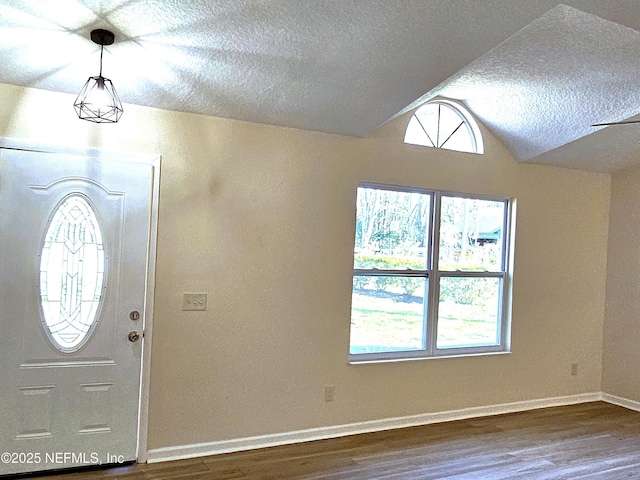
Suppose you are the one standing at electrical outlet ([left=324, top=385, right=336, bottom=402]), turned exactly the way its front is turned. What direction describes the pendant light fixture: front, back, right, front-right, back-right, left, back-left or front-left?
front-right

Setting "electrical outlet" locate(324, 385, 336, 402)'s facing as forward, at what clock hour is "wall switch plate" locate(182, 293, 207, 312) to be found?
The wall switch plate is roughly at 2 o'clock from the electrical outlet.

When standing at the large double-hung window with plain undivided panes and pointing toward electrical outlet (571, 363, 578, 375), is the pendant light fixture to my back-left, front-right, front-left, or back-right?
back-right

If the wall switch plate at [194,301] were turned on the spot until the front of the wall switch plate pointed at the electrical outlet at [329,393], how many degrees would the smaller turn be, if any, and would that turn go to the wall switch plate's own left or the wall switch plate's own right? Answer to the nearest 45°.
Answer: approximately 90° to the wall switch plate's own left

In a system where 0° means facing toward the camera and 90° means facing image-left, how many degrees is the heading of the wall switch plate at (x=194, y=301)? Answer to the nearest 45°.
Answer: approximately 0°

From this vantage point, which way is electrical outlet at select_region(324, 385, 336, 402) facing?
toward the camera

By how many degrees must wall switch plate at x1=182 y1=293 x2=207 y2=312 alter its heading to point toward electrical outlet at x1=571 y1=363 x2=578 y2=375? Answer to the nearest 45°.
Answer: approximately 90° to its left

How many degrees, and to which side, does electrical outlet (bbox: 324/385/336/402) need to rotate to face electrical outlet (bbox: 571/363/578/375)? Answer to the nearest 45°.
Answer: approximately 135° to its left

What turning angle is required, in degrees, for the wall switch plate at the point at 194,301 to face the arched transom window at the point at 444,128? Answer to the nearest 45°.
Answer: approximately 90° to its left

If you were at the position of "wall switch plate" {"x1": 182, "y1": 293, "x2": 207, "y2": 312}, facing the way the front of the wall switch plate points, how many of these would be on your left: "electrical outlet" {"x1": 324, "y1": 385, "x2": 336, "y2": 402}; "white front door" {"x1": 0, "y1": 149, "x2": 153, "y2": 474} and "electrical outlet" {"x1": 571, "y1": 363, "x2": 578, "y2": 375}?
2

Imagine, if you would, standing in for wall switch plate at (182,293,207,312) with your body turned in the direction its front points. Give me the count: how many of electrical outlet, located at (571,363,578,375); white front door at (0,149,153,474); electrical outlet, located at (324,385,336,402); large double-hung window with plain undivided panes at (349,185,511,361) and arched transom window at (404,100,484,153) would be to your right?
1

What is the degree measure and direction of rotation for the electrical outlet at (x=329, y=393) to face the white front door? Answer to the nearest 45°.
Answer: approximately 45° to its right

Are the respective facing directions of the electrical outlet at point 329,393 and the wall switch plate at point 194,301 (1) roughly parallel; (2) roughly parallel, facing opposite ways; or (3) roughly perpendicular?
roughly parallel

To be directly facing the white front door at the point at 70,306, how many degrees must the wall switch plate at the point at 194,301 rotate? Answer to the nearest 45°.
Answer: approximately 90° to its right

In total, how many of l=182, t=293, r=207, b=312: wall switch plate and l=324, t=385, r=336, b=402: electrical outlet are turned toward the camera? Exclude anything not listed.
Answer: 2
